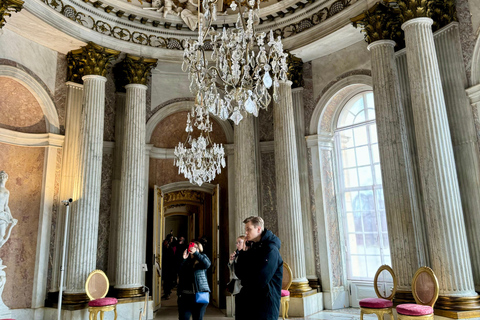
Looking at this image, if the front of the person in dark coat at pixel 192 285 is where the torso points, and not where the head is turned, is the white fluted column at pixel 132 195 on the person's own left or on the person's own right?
on the person's own right

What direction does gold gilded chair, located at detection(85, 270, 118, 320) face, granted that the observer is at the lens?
facing the viewer and to the right of the viewer

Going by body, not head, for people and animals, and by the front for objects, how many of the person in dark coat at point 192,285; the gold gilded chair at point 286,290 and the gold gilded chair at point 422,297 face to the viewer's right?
0

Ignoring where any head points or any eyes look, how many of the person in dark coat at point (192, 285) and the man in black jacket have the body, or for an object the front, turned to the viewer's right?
0

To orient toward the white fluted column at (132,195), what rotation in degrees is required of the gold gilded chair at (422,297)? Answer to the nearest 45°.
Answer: approximately 45° to its right

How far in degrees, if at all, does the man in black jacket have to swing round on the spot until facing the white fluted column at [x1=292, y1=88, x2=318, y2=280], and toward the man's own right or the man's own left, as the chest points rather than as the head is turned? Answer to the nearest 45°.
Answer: approximately 135° to the man's own right

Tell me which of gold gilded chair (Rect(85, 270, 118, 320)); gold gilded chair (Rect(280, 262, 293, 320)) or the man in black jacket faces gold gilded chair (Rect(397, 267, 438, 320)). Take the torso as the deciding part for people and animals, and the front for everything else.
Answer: gold gilded chair (Rect(85, 270, 118, 320))

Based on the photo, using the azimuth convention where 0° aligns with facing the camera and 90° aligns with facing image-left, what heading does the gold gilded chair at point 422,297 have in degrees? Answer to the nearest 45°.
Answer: approximately 45°

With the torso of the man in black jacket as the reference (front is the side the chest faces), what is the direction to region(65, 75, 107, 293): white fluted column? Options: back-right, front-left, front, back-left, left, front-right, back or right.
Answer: right

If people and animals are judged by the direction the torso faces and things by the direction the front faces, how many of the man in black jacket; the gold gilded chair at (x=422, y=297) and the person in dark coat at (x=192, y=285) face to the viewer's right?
0

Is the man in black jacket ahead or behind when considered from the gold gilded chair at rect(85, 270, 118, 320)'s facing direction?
ahead

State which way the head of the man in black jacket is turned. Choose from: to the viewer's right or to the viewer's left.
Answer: to the viewer's left

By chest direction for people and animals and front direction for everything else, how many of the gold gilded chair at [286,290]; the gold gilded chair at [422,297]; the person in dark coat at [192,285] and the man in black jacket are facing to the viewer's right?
0

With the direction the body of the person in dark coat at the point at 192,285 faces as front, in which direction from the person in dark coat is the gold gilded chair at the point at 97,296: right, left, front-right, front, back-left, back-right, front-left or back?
right

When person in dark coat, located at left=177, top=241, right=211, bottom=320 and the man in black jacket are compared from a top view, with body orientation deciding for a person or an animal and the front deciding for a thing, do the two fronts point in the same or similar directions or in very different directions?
same or similar directions

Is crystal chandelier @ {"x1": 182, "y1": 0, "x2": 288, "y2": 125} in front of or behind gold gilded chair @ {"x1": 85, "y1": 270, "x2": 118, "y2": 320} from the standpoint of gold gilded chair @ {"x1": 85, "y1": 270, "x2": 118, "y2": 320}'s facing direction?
in front

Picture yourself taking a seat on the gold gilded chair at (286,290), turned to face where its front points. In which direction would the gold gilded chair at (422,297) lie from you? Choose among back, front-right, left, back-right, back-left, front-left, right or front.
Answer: left
